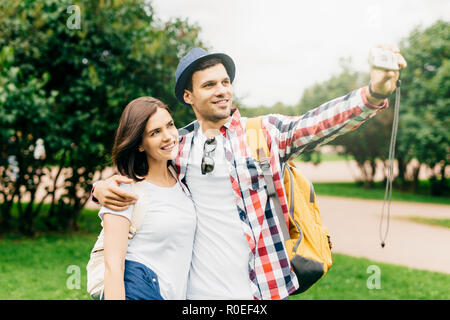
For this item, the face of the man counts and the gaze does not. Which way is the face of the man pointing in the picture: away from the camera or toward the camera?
toward the camera

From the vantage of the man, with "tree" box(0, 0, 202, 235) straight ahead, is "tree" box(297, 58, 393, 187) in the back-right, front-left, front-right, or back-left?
front-right

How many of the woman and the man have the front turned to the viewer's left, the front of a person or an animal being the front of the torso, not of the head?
0

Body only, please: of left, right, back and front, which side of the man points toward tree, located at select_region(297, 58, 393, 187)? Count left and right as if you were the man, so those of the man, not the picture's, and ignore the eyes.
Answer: back

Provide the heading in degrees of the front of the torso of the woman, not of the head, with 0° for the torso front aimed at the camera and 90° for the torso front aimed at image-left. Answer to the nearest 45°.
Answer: approximately 315°

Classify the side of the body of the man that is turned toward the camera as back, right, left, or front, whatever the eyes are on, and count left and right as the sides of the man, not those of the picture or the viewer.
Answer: front

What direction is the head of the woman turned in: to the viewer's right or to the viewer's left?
to the viewer's right

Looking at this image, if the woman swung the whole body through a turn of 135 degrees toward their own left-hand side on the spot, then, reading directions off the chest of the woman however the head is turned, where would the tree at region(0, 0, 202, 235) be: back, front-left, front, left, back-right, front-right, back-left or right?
front

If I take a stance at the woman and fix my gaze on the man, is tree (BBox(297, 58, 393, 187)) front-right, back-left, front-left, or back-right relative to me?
front-left
